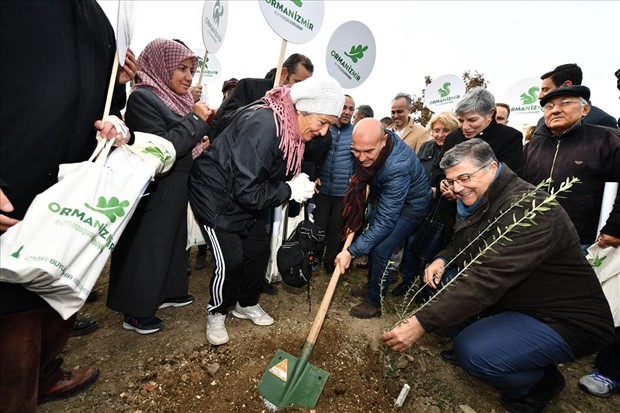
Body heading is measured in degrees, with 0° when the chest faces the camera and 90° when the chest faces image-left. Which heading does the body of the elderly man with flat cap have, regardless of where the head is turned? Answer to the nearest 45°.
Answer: approximately 45°

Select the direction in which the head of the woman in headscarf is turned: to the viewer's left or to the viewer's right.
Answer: to the viewer's right

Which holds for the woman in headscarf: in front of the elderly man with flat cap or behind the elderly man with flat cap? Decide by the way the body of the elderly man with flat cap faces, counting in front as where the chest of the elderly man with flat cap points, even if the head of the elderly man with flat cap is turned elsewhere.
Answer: in front

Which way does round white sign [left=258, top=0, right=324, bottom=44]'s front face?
toward the camera

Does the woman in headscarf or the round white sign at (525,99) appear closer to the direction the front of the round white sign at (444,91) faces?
the woman in headscarf

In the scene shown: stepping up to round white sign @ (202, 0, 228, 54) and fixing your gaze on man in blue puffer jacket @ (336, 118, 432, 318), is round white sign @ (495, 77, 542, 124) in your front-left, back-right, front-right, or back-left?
front-left

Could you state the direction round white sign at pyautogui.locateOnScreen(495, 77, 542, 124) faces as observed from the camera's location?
facing the viewer

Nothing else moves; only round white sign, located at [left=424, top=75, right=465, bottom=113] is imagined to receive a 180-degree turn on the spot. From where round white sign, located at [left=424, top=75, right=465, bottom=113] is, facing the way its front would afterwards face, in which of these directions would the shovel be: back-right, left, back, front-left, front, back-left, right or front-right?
back

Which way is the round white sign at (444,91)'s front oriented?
toward the camera

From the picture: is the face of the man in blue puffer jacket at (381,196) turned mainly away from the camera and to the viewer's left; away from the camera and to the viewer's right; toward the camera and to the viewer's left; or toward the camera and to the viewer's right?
toward the camera and to the viewer's left

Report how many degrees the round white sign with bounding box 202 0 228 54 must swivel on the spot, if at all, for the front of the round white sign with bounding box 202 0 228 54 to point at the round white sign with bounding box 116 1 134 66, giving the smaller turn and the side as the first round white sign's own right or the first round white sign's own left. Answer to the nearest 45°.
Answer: approximately 45° to the first round white sign's own right

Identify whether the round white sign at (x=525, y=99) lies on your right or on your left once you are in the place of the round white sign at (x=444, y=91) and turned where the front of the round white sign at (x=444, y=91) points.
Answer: on your left

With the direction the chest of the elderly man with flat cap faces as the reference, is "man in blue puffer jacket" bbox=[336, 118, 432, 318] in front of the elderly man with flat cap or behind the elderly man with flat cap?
in front
